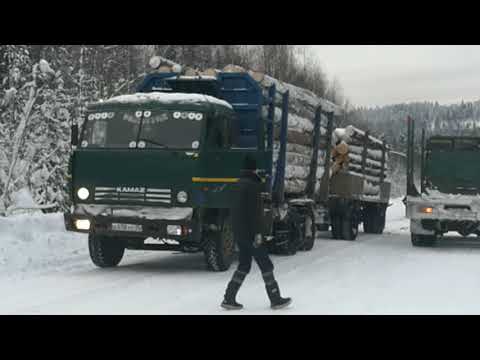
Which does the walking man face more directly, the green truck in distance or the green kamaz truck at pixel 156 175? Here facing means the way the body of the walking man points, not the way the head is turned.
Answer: the green truck in distance

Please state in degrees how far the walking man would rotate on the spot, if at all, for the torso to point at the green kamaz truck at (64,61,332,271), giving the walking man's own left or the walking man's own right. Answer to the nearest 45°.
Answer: approximately 135° to the walking man's own left

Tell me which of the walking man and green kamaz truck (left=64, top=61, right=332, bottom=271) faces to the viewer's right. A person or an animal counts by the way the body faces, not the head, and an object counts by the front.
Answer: the walking man

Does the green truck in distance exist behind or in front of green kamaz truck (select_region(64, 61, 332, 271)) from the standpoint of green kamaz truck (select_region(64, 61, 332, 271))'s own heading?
behind

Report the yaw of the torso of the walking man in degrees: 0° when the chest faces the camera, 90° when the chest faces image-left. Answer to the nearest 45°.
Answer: approximately 270°

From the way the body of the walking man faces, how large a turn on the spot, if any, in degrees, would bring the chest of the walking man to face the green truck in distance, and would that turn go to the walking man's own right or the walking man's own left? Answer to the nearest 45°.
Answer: approximately 45° to the walking man's own left

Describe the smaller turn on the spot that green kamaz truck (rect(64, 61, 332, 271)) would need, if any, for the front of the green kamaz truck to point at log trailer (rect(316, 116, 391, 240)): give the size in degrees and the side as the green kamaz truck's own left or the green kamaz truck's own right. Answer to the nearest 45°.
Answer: approximately 180°

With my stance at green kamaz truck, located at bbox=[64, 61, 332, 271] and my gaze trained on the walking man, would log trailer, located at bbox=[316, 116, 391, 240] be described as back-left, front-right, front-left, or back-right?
back-left

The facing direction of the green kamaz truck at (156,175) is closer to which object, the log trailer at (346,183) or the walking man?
the walking man

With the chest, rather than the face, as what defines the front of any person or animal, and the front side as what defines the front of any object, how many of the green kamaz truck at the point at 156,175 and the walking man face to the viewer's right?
1
